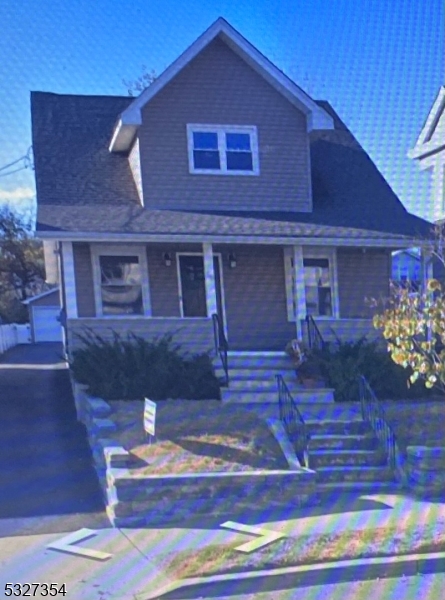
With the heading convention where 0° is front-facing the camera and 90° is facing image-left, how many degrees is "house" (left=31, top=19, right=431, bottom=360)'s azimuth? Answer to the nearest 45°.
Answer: approximately 0°

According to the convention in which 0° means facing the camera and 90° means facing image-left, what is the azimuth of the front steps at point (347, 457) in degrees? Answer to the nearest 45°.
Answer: approximately 0°

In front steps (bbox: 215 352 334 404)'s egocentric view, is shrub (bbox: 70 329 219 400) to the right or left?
on its right

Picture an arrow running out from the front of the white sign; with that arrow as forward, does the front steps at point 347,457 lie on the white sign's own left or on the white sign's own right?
on the white sign's own left

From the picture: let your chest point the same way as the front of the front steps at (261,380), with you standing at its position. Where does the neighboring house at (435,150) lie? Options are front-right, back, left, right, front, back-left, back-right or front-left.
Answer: back-left

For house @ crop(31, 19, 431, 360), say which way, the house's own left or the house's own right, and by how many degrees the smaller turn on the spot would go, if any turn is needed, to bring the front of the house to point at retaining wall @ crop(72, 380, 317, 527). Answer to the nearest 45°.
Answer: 0° — it already faces it

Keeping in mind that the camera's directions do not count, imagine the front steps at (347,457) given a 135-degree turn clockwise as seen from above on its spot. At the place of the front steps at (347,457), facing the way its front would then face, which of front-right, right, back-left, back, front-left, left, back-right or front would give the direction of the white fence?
front
